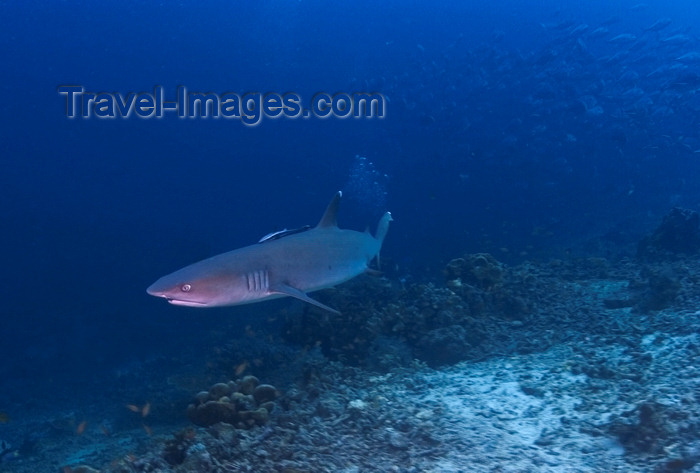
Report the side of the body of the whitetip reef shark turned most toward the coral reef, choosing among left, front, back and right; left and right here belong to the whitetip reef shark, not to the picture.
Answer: back

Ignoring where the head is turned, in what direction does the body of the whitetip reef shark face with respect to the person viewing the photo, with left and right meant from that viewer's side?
facing the viewer and to the left of the viewer
